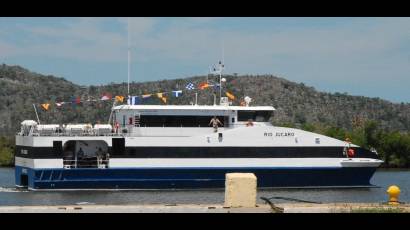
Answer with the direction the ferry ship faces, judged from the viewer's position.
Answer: facing to the right of the viewer

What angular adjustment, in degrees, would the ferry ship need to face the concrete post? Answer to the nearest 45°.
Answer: approximately 90° to its right
